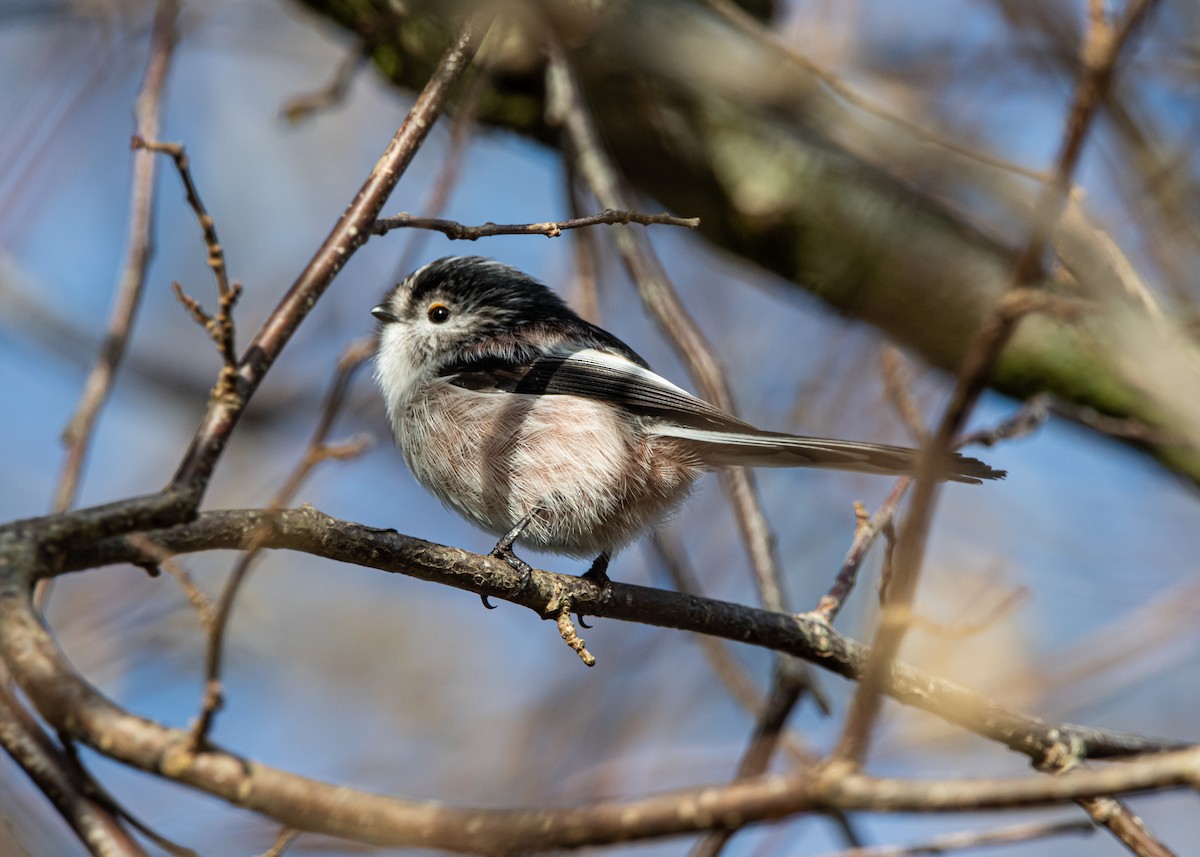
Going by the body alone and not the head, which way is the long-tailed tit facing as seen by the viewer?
to the viewer's left
